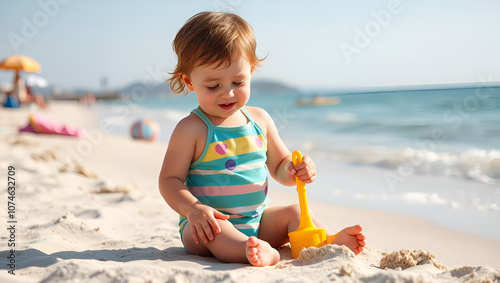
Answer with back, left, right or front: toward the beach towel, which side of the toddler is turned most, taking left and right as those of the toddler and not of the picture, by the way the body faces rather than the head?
back

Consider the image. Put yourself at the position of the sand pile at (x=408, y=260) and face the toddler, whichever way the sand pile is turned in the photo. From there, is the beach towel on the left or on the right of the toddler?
right

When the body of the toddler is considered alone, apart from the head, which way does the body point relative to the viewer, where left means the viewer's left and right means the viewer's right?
facing the viewer and to the right of the viewer

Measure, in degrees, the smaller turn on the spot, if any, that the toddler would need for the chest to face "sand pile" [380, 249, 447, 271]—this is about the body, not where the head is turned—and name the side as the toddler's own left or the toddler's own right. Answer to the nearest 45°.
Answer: approximately 45° to the toddler's own left

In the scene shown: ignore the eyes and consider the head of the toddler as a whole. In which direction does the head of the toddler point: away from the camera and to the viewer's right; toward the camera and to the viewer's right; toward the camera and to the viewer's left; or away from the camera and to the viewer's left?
toward the camera and to the viewer's right

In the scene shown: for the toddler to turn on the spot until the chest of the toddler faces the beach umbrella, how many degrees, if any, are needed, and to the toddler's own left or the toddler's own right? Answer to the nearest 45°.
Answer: approximately 180°
